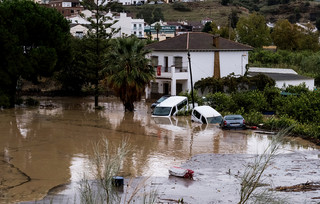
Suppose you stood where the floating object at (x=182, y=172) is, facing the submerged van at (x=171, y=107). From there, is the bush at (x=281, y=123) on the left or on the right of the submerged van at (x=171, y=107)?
right

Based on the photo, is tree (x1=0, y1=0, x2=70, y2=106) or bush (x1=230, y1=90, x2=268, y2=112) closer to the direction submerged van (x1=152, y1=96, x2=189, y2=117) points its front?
the tree

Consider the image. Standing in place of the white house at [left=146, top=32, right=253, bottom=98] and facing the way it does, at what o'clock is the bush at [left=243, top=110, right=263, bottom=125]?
The bush is roughly at 10 o'clock from the white house.

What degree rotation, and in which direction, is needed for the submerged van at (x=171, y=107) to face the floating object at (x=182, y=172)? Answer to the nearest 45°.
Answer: approximately 45° to its left

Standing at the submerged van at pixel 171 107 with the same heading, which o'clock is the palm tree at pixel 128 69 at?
The palm tree is roughly at 2 o'clock from the submerged van.

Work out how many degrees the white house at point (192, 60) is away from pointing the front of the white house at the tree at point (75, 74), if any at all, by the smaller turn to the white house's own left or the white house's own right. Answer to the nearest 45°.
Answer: approximately 45° to the white house's own right

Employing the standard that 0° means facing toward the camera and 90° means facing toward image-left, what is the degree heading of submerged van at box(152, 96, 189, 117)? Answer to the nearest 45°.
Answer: approximately 45°

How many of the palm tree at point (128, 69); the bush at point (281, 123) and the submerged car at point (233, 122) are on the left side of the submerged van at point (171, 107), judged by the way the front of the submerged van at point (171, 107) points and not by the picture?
2
